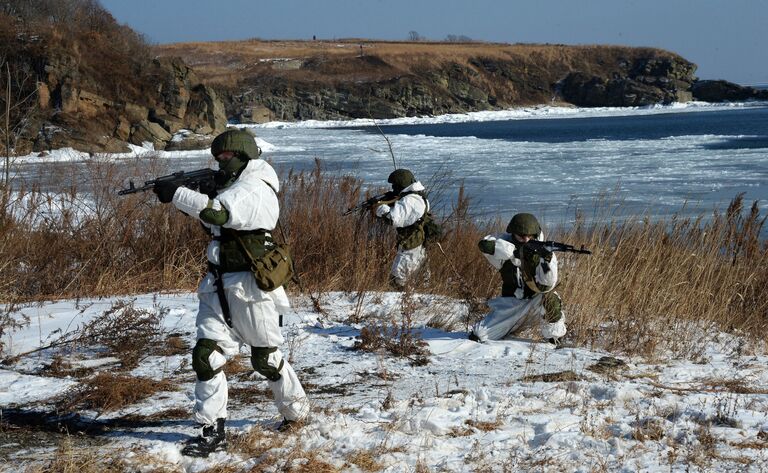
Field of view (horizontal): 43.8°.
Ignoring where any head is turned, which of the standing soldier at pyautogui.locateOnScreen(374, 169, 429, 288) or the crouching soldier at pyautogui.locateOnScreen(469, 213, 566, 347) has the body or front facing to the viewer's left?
the standing soldier at pyautogui.locateOnScreen(374, 169, 429, 288)

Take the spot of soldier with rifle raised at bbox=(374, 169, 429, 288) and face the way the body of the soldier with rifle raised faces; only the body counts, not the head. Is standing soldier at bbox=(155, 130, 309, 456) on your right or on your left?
on your left

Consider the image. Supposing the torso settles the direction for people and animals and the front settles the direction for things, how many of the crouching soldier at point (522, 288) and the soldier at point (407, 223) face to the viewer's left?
1

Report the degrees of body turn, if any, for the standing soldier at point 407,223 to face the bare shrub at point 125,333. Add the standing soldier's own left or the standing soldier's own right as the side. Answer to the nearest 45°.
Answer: approximately 45° to the standing soldier's own left

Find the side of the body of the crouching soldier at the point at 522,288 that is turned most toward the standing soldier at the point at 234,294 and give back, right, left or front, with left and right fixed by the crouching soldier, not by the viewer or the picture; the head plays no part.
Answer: right

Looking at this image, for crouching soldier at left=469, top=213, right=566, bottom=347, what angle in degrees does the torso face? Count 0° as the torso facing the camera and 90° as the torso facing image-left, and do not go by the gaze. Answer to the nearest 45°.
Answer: approximately 315°

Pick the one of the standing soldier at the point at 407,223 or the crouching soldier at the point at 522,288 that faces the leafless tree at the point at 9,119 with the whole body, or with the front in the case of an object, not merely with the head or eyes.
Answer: the standing soldier at the point at 407,223

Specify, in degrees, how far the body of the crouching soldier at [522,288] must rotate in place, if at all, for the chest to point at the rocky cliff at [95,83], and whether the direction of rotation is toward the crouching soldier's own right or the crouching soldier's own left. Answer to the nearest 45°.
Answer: approximately 180°

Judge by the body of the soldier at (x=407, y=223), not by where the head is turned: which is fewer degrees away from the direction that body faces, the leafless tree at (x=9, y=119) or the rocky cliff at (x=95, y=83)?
the leafless tree

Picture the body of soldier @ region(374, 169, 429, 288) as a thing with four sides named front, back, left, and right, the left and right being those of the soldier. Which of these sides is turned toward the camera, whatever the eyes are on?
left

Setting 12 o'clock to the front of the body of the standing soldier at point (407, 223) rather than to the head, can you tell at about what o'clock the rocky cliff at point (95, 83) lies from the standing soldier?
The rocky cliff is roughly at 2 o'clock from the standing soldier.
